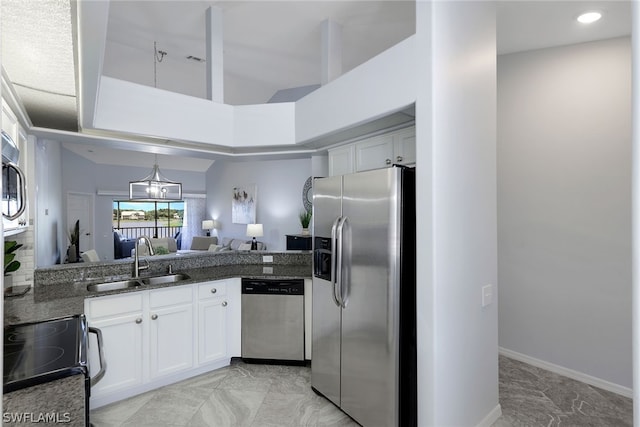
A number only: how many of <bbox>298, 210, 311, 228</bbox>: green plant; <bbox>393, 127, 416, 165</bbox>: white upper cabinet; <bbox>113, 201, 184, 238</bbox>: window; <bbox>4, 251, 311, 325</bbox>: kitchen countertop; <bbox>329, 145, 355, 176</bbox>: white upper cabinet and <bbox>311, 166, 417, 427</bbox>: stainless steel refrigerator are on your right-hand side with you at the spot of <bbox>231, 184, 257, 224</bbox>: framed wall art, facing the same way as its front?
1

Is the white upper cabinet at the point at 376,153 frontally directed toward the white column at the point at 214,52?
no

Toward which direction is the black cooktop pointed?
to the viewer's right

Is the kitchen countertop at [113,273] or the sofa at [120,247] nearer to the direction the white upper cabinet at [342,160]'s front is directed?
the kitchen countertop

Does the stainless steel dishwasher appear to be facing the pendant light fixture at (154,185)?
no

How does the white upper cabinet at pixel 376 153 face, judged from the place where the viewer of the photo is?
facing the viewer and to the left of the viewer

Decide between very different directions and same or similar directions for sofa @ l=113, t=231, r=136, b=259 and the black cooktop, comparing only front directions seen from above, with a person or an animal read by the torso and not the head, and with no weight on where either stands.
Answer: same or similar directions

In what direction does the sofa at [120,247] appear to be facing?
to the viewer's right

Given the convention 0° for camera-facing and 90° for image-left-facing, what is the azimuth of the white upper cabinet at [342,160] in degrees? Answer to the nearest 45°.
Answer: approximately 45°

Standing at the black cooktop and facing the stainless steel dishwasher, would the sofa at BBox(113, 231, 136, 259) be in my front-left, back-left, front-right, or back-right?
front-left

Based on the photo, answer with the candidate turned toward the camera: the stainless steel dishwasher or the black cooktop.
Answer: the stainless steel dishwasher

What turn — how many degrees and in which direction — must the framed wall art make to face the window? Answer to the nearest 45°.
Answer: approximately 90° to its right

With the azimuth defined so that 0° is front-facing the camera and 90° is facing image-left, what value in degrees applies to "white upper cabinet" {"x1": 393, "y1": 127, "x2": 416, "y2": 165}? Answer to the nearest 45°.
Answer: approximately 45°

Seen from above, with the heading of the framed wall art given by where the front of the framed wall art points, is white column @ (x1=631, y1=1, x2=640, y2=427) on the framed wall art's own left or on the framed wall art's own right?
on the framed wall art's own left

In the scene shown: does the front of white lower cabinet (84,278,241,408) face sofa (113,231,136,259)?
no
